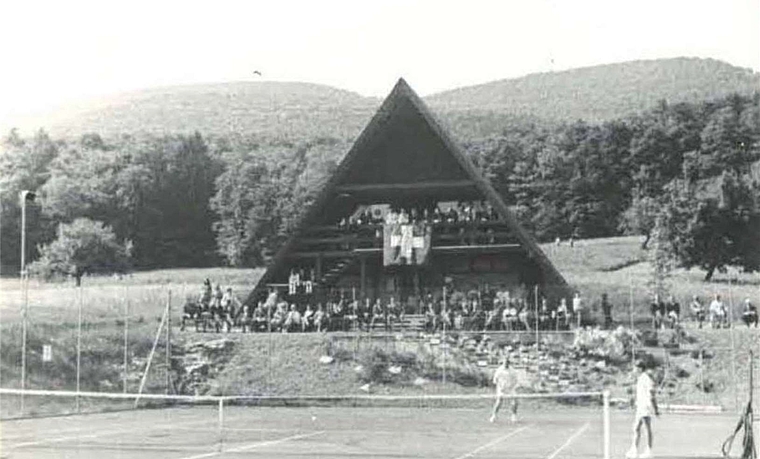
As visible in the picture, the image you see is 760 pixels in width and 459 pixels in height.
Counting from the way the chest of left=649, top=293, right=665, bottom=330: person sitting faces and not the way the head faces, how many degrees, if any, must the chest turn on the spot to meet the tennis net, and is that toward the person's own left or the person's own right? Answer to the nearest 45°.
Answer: approximately 45° to the person's own right

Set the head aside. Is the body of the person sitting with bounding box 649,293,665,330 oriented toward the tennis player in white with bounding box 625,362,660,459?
yes

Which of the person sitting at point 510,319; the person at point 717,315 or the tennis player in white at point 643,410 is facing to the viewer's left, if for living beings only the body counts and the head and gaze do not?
the tennis player in white

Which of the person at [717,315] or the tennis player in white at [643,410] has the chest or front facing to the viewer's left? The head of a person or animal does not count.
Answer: the tennis player in white

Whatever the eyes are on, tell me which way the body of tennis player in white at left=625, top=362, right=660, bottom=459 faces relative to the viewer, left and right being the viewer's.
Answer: facing to the left of the viewer

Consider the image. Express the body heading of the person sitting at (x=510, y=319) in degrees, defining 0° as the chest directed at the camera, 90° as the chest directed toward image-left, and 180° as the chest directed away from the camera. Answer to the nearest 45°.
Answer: approximately 0°
